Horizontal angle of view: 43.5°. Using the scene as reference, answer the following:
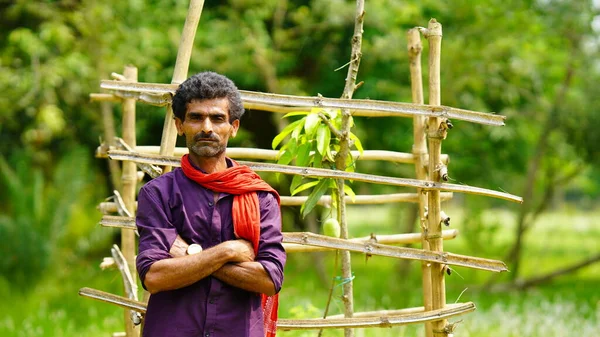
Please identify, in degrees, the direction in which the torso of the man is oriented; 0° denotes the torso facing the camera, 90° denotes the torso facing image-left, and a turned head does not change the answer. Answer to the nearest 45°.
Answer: approximately 0°
